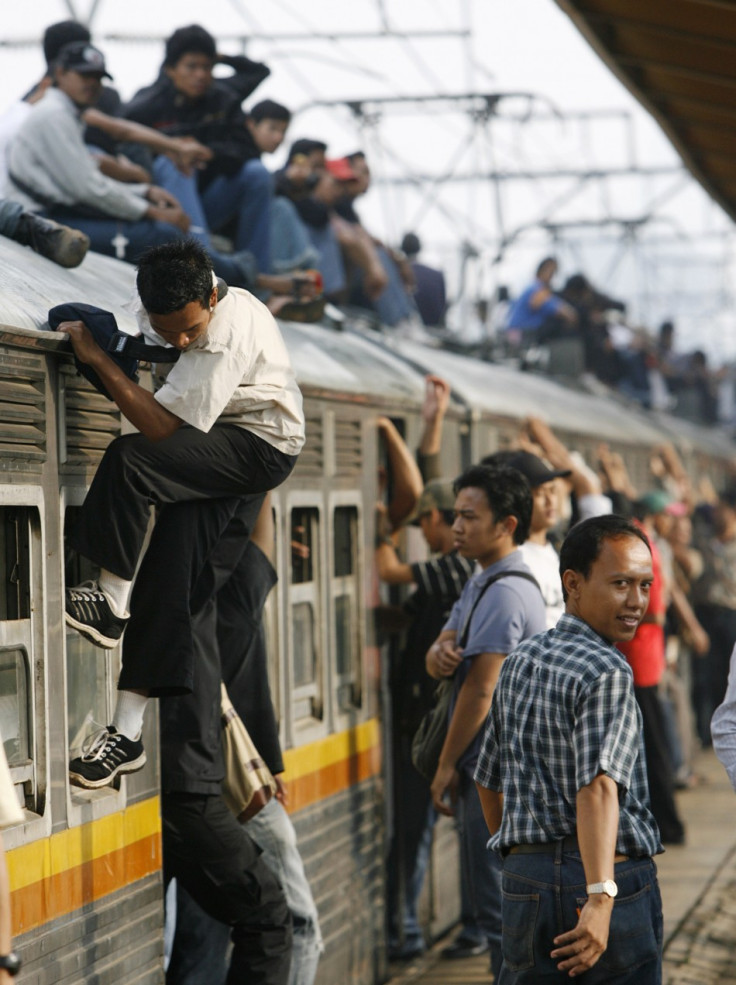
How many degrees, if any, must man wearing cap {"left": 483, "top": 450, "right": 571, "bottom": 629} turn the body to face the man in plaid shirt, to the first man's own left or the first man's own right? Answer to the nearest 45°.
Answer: approximately 45° to the first man's own right

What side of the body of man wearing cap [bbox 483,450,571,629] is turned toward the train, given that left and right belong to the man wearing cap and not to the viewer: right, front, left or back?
right

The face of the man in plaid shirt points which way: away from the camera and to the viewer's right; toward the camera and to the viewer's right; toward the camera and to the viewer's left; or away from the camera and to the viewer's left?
toward the camera and to the viewer's right

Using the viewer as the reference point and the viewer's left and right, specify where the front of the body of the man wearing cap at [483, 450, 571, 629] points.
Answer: facing the viewer and to the right of the viewer

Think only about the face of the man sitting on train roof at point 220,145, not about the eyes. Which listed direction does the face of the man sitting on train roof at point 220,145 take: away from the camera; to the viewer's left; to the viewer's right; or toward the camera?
toward the camera
